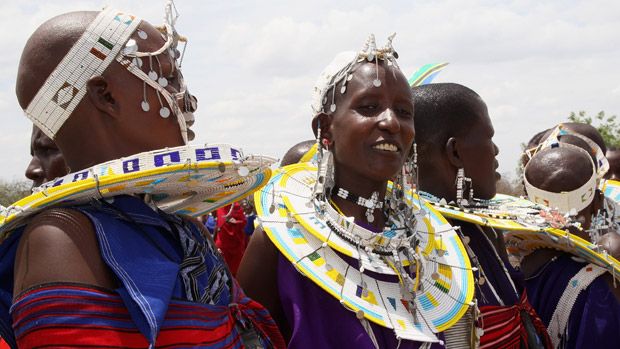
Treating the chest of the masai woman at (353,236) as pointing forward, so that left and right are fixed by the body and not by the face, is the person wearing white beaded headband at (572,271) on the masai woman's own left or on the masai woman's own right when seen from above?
on the masai woman's own left
